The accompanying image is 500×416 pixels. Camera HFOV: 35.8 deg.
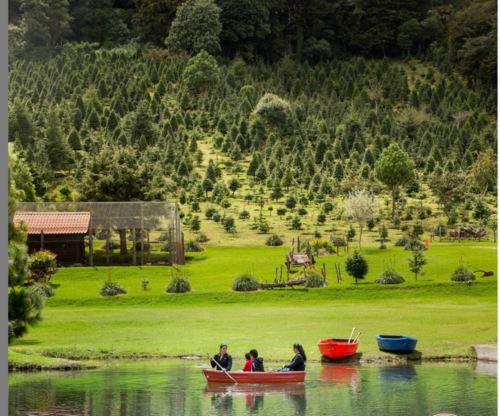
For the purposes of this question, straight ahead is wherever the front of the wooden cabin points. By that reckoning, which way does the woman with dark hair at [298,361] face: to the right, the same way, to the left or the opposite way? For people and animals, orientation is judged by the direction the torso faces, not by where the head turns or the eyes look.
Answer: to the right

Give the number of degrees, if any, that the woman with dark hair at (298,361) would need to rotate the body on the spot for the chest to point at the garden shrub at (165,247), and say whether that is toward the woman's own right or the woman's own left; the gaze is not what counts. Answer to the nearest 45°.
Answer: approximately 90° to the woman's own right

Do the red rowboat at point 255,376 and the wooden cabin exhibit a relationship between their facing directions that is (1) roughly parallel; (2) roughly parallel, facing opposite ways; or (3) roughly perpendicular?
roughly perpendicular

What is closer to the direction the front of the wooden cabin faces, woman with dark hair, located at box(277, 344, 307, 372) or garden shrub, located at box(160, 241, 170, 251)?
the woman with dark hair

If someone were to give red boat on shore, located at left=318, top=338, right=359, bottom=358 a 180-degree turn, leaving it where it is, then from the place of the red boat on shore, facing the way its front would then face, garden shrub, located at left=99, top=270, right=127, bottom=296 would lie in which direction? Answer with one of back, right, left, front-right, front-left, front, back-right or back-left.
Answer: left

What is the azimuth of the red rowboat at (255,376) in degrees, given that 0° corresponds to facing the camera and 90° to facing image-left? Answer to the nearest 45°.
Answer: approximately 90°

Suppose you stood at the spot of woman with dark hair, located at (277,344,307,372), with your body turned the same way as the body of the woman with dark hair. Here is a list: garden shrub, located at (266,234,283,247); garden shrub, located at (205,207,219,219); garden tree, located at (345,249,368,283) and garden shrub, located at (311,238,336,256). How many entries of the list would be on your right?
4

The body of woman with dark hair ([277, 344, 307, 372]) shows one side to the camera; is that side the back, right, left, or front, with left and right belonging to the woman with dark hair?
left

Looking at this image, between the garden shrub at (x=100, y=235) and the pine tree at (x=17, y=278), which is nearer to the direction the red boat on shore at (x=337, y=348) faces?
the pine tree

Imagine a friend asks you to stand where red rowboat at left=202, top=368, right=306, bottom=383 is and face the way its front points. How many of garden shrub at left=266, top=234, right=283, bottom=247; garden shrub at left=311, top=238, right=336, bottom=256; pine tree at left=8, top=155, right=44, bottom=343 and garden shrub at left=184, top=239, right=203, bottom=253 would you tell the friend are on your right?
3
